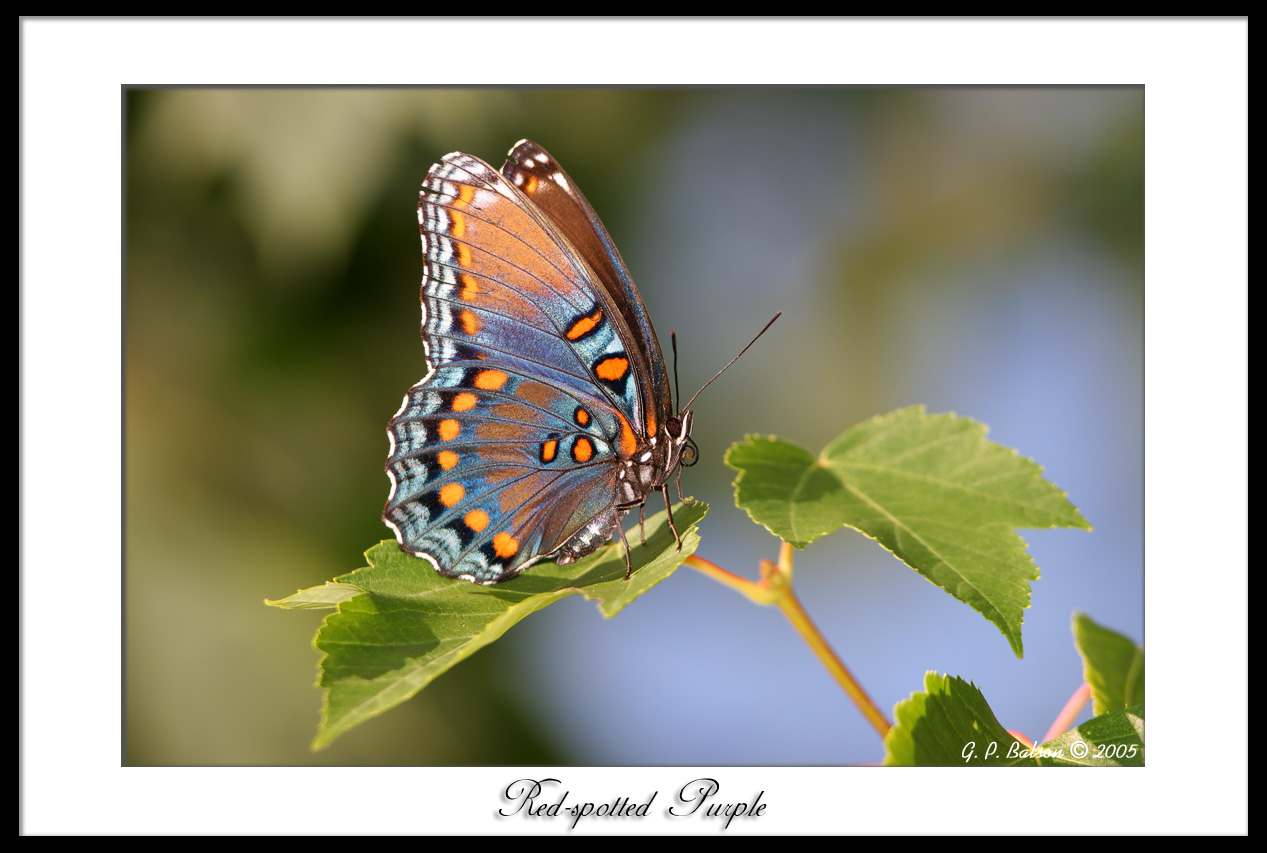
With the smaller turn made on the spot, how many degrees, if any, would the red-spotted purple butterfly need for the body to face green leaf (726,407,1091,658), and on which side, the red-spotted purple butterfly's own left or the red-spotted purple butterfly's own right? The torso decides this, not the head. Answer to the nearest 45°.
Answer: approximately 45° to the red-spotted purple butterfly's own left

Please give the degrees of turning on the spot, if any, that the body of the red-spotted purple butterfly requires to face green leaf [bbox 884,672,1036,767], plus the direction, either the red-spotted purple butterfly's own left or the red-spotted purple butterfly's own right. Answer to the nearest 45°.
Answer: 0° — it already faces it

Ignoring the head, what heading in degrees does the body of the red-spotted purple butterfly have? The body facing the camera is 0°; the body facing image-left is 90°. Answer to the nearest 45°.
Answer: approximately 315°
